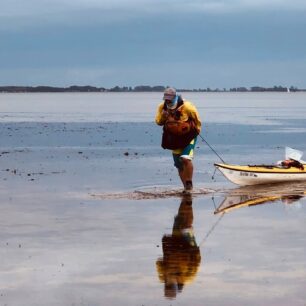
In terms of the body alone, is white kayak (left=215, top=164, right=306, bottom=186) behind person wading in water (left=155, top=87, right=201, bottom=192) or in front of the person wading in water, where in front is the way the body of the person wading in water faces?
behind

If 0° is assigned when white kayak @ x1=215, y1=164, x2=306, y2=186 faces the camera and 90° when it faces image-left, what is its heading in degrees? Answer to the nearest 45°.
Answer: approximately 90°

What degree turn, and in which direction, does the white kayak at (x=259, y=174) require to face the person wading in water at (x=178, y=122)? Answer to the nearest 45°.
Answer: approximately 45° to its left

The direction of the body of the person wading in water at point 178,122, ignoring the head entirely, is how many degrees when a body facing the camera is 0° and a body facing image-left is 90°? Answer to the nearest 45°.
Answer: approximately 45°
